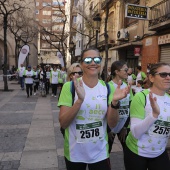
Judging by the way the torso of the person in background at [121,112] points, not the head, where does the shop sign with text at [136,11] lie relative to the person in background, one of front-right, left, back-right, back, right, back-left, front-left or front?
back-left

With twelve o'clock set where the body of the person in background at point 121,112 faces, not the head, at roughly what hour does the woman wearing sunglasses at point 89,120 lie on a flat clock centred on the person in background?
The woman wearing sunglasses is roughly at 2 o'clock from the person in background.

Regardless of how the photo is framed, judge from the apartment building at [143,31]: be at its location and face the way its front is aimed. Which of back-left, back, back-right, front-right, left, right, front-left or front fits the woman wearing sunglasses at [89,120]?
front-left

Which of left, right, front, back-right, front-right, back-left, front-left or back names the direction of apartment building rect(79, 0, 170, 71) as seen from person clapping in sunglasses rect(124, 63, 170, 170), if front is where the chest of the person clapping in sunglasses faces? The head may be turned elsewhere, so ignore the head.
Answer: back-left

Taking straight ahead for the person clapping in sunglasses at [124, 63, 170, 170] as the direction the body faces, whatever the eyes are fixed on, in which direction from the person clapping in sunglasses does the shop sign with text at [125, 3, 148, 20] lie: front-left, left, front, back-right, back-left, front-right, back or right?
back-left

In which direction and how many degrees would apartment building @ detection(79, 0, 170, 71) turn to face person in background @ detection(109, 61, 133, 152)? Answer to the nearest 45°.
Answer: approximately 45° to its left

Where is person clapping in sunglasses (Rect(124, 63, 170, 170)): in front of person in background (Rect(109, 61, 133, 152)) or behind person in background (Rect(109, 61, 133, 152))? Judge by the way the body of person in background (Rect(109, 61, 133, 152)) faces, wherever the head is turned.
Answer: in front

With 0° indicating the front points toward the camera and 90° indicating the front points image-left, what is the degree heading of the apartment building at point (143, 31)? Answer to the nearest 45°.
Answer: approximately 45°

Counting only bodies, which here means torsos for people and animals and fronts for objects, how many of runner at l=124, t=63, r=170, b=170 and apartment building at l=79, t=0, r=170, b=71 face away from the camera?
0

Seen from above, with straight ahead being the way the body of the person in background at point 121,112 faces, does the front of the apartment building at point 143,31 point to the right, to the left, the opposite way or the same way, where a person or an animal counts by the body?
to the right

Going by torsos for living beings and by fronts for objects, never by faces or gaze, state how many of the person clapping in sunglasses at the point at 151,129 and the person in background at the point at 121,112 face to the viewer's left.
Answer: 0
